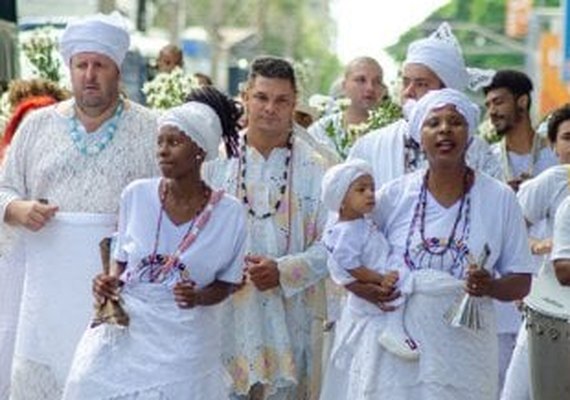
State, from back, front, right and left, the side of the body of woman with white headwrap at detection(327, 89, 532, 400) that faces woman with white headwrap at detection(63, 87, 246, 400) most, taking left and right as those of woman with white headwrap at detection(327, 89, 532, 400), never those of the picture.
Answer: right

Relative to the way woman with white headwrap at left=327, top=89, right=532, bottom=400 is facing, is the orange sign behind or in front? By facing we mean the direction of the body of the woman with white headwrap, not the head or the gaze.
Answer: behind

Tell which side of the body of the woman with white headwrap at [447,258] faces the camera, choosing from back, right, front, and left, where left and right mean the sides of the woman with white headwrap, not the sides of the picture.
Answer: front

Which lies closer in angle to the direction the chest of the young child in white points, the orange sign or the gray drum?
the gray drum

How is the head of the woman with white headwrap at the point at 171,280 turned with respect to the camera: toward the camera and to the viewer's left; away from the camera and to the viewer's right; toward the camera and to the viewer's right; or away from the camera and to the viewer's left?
toward the camera and to the viewer's left

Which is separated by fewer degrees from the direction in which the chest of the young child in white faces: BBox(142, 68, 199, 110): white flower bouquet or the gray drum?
the gray drum
